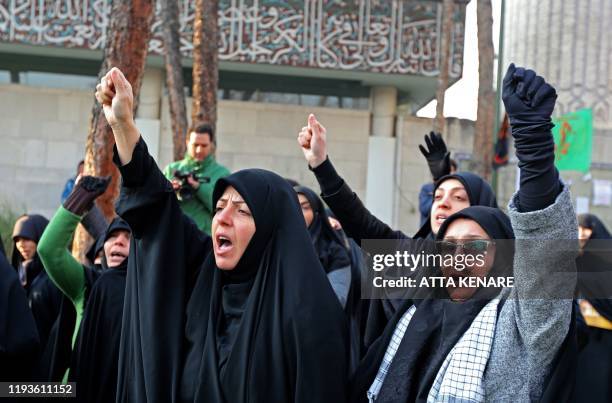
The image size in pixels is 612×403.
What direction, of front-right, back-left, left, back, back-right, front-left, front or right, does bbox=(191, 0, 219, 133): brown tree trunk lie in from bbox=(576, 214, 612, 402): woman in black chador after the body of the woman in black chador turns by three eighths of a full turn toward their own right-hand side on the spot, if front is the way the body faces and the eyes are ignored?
front-left

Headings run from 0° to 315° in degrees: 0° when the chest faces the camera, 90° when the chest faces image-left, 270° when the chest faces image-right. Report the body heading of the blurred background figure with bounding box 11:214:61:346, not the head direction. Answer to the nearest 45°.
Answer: approximately 45°

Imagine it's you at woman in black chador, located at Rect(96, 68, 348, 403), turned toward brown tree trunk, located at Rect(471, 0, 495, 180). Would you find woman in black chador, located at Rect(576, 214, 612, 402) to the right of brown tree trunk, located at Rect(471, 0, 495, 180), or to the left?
right

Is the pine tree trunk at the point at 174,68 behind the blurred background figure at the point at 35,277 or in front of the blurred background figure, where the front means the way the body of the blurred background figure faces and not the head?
behind

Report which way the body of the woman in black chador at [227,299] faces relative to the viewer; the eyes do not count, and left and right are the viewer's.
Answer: facing the viewer and to the left of the viewer

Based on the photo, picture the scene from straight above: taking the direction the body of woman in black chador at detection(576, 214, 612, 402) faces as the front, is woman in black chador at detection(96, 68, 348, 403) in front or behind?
in front

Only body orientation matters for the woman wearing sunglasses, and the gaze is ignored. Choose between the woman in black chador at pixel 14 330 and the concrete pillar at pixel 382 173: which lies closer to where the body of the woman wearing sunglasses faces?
the woman in black chador

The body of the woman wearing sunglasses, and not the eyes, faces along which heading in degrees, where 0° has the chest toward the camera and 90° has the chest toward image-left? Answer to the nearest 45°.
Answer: approximately 45°

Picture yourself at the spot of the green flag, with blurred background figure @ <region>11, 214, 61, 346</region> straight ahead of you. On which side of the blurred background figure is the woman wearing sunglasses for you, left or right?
left

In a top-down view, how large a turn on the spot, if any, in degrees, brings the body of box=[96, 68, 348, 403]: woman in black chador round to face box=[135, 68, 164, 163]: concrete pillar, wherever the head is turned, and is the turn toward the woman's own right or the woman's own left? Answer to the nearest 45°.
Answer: approximately 135° to the woman's own right
